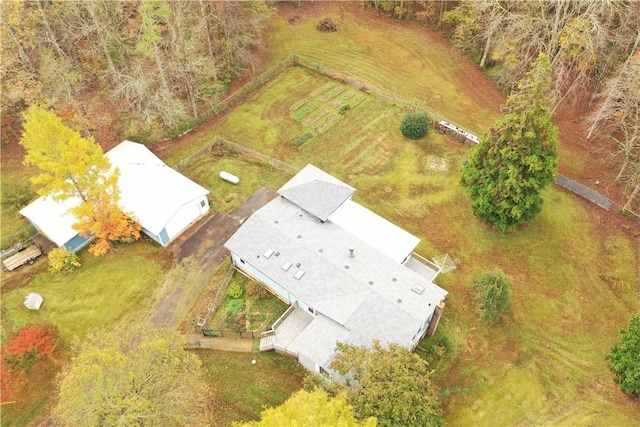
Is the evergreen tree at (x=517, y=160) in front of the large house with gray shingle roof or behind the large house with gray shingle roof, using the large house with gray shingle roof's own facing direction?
behind

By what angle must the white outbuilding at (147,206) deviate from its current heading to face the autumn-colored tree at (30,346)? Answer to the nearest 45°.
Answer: approximately 90° to its right

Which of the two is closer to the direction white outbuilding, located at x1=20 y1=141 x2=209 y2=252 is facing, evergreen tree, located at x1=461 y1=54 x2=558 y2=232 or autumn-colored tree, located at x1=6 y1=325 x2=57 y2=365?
the evergreen tree

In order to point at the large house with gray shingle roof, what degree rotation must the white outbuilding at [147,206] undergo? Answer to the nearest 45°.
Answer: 0° — it already faces it

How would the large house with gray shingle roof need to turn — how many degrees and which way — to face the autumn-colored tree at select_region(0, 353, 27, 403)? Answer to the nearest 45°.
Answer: approximately 45° to its right

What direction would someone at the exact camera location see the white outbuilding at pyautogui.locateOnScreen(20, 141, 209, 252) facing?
facing the viewer and to the right of the viewer

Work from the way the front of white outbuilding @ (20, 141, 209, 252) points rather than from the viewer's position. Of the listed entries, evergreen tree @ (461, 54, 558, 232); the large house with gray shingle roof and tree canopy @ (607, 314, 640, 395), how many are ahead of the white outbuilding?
3

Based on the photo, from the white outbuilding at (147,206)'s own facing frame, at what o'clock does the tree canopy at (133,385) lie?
The tree canopy is roughly at 2 o'clock from the white outbuilding.

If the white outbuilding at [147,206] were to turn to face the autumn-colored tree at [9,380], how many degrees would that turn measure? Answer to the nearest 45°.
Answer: approximately 90° to its right

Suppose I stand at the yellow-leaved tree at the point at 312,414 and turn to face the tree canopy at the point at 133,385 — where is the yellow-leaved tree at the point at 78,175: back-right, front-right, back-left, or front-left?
front-right

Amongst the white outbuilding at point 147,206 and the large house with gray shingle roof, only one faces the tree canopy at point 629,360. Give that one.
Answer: the white outbuilding

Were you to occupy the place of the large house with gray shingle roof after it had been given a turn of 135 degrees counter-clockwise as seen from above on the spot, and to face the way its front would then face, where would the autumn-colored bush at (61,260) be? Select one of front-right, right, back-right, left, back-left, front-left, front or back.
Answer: back

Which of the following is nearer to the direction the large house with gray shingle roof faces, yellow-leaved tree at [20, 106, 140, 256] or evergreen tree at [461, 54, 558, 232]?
the yellow-leaved tree

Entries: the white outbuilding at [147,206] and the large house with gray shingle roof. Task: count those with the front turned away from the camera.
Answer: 0

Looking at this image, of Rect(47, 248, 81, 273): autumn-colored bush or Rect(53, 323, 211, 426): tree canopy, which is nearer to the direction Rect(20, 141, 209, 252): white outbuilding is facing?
the tree canopy

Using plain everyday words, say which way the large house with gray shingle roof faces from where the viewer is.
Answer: facing the viewer and to the left of the viewer
